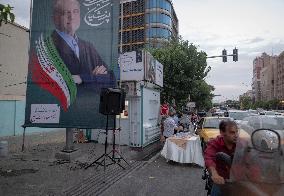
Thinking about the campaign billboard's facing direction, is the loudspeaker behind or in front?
in front

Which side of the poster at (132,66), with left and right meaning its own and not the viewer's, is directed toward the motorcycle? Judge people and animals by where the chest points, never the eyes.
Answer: front

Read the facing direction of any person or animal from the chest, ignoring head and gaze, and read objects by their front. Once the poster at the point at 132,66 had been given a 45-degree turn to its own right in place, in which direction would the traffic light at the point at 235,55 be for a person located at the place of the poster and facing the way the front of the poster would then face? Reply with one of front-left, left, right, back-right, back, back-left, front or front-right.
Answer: back

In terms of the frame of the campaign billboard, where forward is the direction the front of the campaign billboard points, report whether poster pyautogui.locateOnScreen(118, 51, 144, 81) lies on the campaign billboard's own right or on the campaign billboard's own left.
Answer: on the campaign billboard's own left

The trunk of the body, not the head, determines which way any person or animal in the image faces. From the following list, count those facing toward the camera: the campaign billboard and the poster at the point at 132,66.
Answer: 2

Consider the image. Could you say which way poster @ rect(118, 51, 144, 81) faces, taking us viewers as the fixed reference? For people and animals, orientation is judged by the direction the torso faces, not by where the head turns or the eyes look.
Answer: facing the viewer

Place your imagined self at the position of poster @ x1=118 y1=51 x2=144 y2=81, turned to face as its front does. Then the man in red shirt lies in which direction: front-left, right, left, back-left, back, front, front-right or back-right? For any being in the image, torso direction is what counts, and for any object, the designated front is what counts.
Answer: front
